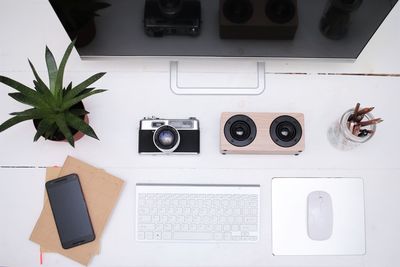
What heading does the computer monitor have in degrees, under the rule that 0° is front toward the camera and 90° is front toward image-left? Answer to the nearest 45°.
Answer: approximately 0°

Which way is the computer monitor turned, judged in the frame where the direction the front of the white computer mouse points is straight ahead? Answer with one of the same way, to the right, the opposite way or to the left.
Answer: the opposite way

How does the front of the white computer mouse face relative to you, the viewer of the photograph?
facing away from the viewer

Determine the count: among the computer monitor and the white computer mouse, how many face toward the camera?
1
